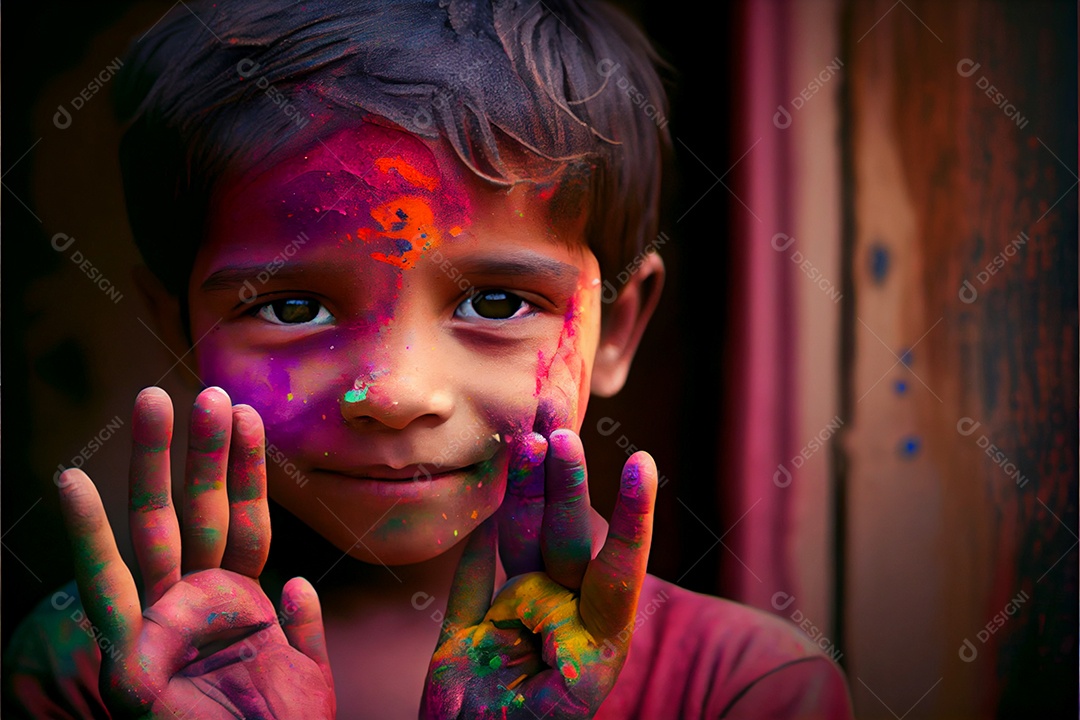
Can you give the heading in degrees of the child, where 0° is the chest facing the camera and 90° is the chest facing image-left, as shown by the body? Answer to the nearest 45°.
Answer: approximately 0°
